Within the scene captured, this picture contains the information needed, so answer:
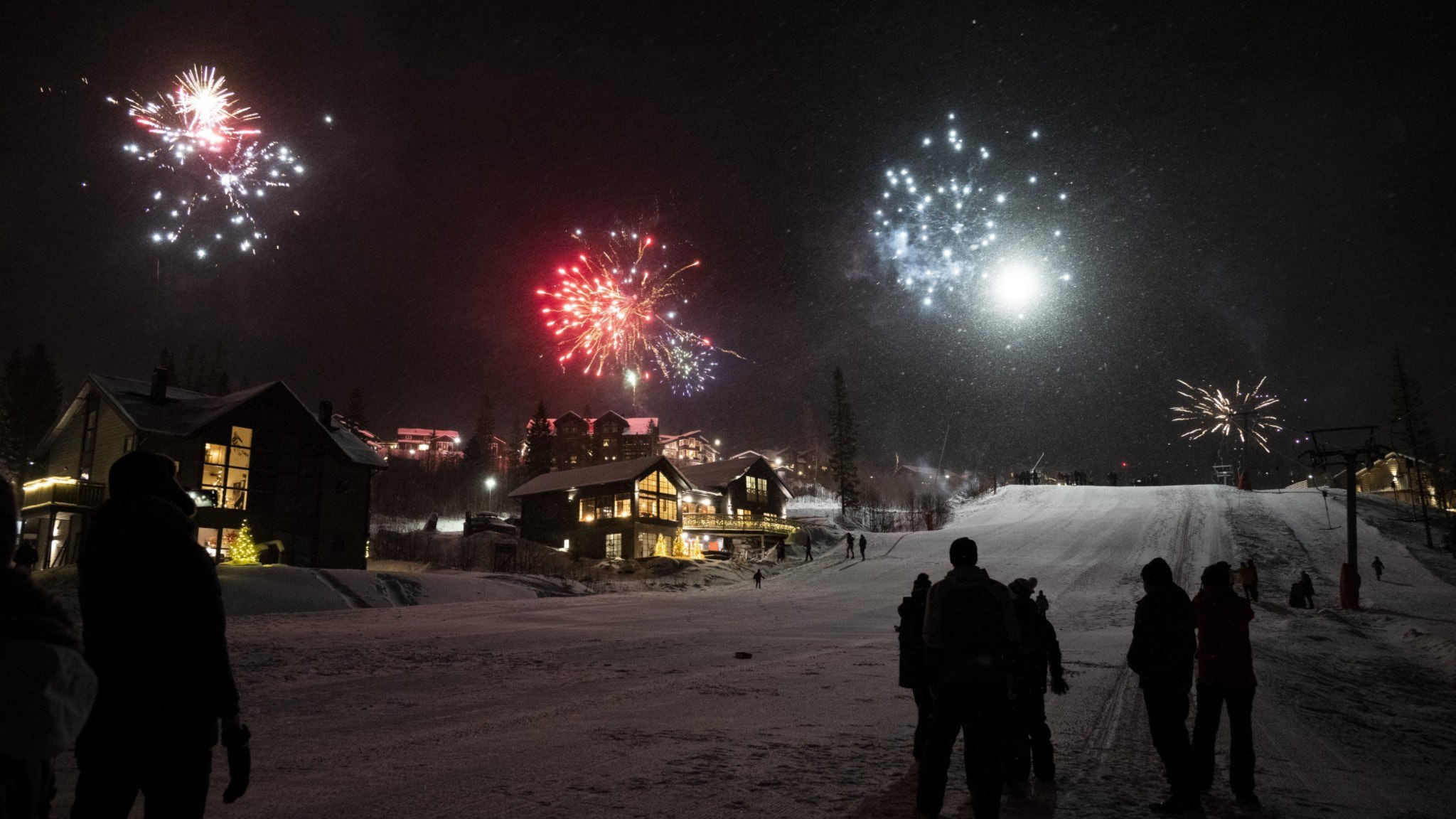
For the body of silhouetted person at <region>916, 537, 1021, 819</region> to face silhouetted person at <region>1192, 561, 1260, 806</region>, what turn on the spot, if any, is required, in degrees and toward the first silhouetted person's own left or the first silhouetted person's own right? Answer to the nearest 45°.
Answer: approximately 45° to the first silhouetted person's own right

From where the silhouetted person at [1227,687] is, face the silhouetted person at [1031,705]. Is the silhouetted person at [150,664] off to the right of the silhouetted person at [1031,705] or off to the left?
left

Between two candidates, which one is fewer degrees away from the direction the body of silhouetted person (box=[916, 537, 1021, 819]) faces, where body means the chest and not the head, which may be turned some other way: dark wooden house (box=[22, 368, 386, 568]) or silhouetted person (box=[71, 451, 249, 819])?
the dark wooden house

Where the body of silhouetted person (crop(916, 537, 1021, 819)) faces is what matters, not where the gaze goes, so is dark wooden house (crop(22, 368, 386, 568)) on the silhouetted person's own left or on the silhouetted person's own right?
on the silhouetted person's own left

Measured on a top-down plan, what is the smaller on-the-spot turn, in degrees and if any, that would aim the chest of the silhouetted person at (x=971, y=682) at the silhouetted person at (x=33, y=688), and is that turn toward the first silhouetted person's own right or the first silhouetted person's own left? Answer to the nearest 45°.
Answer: approximately 135° to the first silhouetted person's own left

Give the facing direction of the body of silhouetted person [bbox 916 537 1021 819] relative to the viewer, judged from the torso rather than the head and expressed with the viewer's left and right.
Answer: facing away from the viewer

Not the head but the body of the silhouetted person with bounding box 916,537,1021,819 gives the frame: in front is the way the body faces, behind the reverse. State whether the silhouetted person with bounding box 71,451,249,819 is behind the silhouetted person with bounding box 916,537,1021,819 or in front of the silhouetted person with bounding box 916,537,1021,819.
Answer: behind

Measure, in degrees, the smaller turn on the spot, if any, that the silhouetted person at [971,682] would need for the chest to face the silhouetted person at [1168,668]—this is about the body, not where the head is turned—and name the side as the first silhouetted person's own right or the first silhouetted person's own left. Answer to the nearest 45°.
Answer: approximately 45° to the first silhouetted person's own right

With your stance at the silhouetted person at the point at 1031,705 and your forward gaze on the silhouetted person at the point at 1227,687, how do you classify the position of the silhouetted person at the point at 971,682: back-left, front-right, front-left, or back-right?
back-right

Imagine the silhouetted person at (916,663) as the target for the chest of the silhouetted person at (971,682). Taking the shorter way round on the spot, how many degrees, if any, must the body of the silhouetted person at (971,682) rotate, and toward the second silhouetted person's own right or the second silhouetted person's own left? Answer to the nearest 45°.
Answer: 0° — they already face them

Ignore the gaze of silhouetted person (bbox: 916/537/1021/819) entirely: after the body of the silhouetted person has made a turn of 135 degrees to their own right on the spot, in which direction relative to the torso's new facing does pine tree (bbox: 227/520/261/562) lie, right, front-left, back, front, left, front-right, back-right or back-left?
back
